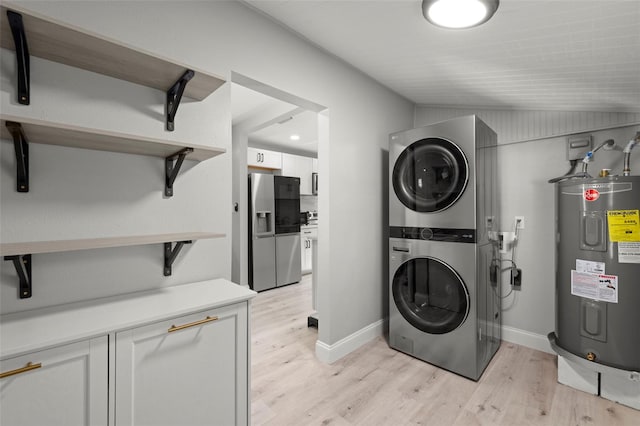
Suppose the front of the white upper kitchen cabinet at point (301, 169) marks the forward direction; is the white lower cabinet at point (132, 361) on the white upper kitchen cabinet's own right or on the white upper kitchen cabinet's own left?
on the white upper kitchen cabinet's own right

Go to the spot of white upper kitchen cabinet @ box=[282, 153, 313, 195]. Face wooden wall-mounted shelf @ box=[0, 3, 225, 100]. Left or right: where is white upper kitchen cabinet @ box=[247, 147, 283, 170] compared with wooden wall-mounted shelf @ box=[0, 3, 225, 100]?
right

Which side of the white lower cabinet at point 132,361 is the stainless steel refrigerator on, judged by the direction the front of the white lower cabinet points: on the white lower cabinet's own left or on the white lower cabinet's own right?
on the white lower cabinet's own left

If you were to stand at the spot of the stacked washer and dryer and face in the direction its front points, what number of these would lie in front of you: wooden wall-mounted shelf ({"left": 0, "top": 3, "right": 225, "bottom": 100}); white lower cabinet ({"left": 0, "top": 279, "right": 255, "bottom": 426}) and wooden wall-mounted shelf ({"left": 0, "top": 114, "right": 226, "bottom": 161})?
3

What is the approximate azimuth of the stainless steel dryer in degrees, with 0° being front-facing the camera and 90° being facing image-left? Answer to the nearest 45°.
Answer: approximately 45°

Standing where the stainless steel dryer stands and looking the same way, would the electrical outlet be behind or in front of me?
behind

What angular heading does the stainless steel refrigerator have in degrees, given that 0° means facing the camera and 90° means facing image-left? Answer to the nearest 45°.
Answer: approximately 315°

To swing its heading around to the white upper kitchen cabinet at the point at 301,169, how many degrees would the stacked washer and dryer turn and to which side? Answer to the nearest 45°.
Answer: approximately 90° to its right

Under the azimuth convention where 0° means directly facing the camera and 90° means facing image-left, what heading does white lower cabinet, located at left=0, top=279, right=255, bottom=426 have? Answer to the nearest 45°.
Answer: approximately 315°

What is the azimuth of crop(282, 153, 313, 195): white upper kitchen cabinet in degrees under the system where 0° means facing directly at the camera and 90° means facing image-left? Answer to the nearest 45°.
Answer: approximately 315°

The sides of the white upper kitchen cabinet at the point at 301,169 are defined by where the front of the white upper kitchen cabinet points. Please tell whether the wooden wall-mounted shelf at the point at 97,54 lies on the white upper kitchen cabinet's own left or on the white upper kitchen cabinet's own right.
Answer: on the white upper kitchen cabinet's own right
